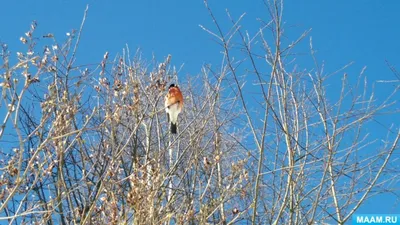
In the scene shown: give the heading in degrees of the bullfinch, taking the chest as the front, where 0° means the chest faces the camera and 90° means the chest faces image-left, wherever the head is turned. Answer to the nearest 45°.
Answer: approximately 0°
